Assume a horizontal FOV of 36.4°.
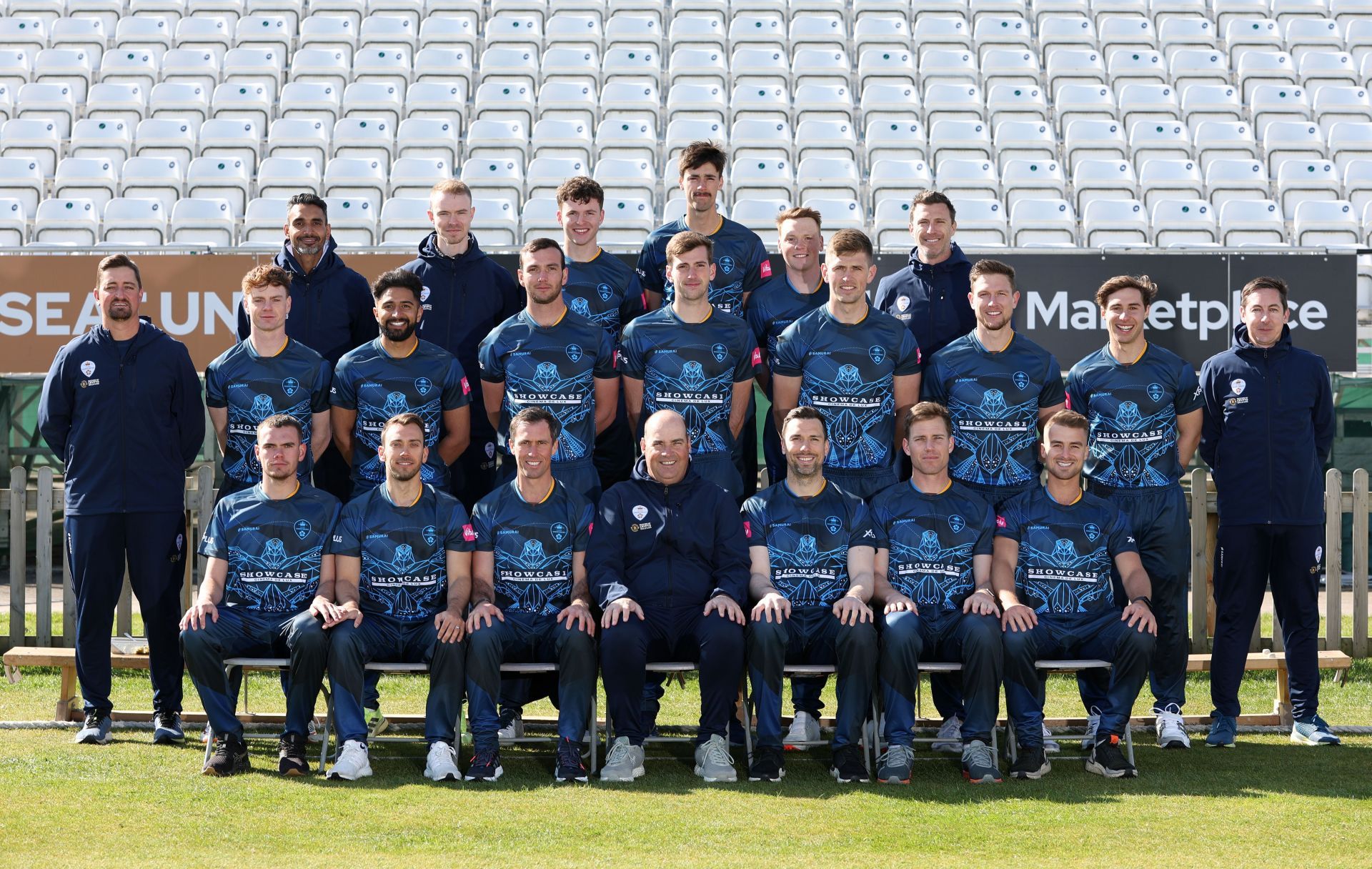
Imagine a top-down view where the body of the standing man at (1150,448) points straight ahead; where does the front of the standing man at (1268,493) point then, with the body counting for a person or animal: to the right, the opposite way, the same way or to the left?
the same way

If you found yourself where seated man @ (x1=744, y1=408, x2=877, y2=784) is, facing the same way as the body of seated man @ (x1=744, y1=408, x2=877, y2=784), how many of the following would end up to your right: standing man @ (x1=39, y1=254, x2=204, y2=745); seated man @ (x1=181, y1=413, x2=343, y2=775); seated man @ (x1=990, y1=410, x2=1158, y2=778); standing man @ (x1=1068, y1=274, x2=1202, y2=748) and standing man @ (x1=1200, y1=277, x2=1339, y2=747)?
2

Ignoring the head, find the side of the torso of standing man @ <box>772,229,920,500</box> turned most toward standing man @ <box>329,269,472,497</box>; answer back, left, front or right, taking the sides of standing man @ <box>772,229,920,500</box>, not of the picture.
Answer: right

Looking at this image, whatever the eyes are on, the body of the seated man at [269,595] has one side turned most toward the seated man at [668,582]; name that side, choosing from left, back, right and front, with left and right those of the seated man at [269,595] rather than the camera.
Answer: left

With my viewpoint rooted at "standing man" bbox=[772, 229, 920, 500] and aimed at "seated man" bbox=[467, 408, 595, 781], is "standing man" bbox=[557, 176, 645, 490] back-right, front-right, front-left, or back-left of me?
front-right

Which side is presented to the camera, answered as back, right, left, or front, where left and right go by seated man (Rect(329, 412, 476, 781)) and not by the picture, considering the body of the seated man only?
front

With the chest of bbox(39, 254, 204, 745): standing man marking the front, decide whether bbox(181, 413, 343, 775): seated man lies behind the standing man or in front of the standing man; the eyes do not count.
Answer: in front

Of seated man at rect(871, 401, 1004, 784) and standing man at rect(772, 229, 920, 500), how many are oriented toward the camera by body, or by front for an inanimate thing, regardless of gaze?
2

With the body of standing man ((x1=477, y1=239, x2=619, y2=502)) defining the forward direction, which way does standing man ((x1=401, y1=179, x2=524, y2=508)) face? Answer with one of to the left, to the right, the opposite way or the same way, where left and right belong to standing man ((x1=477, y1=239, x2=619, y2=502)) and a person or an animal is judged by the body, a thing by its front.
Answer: the same way

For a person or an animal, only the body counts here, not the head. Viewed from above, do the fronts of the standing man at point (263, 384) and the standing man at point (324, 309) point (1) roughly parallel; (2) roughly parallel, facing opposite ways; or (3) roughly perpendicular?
roughly parallel

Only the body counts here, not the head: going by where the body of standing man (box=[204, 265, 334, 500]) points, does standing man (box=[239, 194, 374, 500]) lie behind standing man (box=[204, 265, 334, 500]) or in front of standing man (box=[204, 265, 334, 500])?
behind

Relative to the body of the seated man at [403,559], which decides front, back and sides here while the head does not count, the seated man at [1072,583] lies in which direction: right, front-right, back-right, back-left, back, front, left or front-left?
left

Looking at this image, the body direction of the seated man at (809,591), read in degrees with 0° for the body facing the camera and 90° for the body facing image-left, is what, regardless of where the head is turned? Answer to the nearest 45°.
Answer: approximately 0°

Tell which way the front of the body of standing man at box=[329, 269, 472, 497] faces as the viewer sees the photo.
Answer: toward the camera

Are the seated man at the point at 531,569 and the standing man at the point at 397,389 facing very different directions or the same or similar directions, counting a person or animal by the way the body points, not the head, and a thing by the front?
same or similar directions

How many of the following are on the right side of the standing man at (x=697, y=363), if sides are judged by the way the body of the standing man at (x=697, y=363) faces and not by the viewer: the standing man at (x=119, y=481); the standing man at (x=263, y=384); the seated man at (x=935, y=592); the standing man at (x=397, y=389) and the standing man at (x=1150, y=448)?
3

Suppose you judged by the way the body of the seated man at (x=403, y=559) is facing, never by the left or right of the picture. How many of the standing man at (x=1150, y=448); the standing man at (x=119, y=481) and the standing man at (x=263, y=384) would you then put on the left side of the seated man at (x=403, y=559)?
1

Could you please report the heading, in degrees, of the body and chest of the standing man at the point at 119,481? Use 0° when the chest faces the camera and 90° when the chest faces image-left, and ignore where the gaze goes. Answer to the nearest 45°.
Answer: approximately 0°

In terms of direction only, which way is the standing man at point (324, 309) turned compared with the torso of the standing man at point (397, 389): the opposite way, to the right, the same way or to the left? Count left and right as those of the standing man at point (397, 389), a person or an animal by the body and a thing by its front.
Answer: the same way

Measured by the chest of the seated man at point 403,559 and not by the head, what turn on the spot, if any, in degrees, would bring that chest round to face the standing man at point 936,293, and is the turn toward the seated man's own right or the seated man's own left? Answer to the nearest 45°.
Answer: approximately 90° to the seated man's own left

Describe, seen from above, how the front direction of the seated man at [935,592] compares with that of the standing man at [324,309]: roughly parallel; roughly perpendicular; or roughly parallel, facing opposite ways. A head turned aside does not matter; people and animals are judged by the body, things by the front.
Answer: roughly parallel
